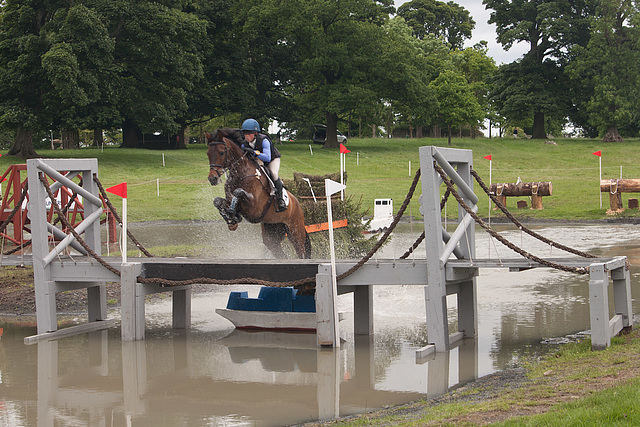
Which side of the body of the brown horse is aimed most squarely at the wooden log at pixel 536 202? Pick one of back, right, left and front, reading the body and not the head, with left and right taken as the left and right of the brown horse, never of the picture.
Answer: back

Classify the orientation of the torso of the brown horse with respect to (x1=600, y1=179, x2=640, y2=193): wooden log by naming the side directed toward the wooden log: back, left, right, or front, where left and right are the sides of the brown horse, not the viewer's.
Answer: back

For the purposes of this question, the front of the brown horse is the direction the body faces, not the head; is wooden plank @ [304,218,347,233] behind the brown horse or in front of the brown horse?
behind

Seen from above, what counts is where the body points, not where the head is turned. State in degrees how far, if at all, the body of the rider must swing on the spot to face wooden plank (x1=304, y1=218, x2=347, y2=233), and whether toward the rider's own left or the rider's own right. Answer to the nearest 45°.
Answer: approximately 135° to the rider's own right

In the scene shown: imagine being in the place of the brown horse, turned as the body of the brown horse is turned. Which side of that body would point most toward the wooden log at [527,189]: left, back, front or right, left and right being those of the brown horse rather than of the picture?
back

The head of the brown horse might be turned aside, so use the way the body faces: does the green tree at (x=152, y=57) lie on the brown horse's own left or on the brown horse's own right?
on the brown horse's own right

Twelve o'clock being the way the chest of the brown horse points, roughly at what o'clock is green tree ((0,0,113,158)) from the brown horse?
The green tree is roughly at 4 o'clock from the brown horse.

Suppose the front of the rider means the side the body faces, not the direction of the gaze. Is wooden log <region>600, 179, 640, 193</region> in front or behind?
behind

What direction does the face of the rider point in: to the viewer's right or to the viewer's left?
to the viewer's left

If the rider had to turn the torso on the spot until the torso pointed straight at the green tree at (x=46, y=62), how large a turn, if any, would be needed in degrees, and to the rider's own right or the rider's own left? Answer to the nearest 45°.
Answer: approximately 135° to the rider's own right

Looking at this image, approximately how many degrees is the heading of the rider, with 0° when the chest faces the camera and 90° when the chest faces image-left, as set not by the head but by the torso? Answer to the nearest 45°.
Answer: approximately 45°
